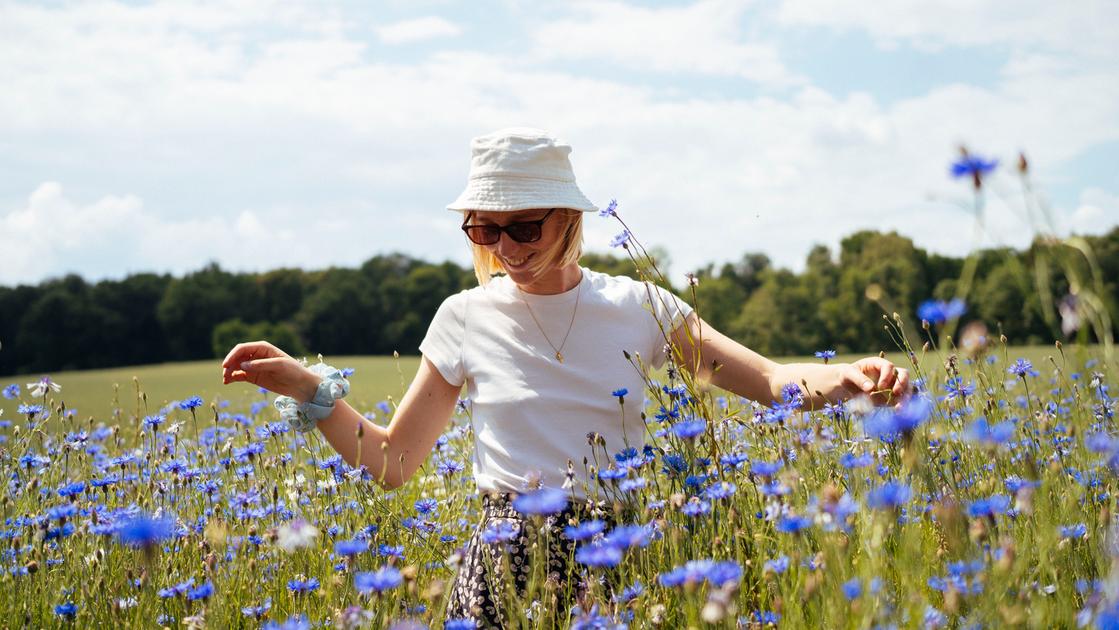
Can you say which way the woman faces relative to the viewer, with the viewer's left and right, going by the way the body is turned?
facing the viewer

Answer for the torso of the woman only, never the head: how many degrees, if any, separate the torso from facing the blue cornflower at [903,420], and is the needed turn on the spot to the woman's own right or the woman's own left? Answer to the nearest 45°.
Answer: approximately 45° to the woman's own left

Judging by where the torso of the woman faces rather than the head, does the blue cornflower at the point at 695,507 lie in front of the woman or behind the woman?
in front

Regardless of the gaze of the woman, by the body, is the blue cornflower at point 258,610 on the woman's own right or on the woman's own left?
on the woman's own right

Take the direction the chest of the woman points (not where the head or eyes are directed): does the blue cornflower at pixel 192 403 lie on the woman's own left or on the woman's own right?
on the woman's own right

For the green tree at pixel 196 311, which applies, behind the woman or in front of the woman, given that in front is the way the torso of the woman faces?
behind

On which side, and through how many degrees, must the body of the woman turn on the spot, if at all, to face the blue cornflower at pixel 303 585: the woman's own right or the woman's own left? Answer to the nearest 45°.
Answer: approximately 45° to the woman's own right

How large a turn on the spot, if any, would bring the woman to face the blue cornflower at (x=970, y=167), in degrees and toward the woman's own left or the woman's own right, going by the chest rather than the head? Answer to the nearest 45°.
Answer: approximately 45° to the woman's own left

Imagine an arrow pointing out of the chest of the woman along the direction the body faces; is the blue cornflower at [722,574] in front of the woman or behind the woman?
in front

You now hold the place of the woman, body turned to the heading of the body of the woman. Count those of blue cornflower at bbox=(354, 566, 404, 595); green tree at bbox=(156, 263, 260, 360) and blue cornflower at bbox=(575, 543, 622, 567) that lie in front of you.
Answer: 2
